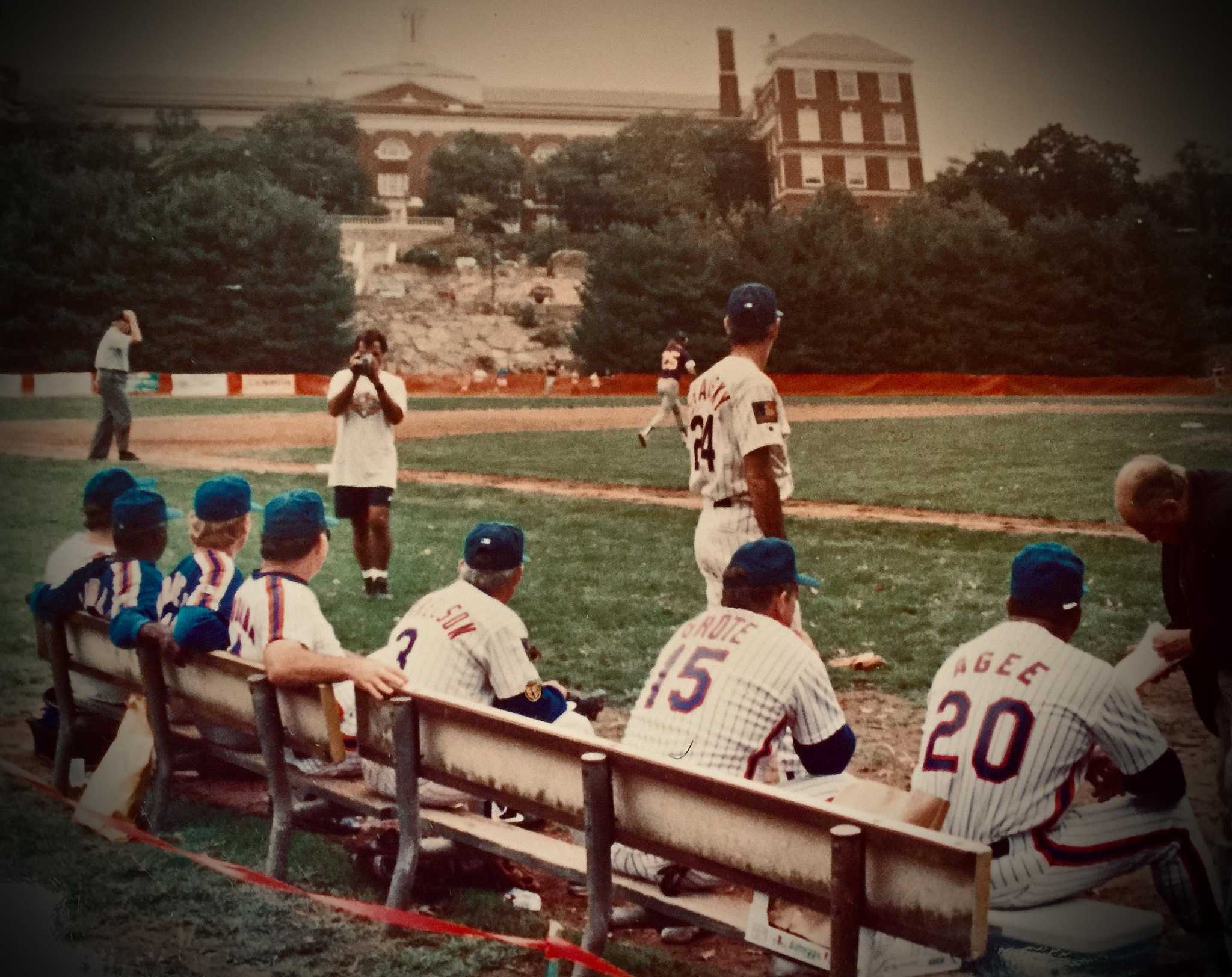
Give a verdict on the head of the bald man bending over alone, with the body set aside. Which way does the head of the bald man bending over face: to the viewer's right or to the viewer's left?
to the viewer's left

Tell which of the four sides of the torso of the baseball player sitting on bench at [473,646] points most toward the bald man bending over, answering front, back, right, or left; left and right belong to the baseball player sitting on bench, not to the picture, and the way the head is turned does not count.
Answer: right

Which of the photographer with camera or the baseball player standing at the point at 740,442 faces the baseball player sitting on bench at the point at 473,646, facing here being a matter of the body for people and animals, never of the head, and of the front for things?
the photographer with camera

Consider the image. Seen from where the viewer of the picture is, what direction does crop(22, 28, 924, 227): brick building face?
facing the viewer

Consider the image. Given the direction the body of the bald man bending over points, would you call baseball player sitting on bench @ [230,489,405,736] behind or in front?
in front

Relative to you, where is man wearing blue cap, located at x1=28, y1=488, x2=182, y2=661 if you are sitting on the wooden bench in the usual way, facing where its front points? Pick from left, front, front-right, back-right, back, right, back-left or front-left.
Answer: left

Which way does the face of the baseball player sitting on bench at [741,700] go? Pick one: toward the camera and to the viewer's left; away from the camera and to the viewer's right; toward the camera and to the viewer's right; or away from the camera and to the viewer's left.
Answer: away from the camera and to the viewer's right

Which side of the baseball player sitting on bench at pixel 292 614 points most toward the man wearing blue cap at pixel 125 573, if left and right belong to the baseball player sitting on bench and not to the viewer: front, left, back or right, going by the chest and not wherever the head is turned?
left

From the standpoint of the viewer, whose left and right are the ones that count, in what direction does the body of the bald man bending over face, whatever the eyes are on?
facing to the left of the viewer

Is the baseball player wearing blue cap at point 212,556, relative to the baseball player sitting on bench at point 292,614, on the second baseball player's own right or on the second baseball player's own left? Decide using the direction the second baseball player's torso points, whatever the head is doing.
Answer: on the second baseball player's own left

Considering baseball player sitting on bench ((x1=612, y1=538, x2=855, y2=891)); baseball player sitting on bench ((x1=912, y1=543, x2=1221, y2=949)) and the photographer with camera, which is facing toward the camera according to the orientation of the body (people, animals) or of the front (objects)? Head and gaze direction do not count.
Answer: the photographer with camera

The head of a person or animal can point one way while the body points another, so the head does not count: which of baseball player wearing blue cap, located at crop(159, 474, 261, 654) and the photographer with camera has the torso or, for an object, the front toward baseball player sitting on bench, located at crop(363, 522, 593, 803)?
the photographer with camera
